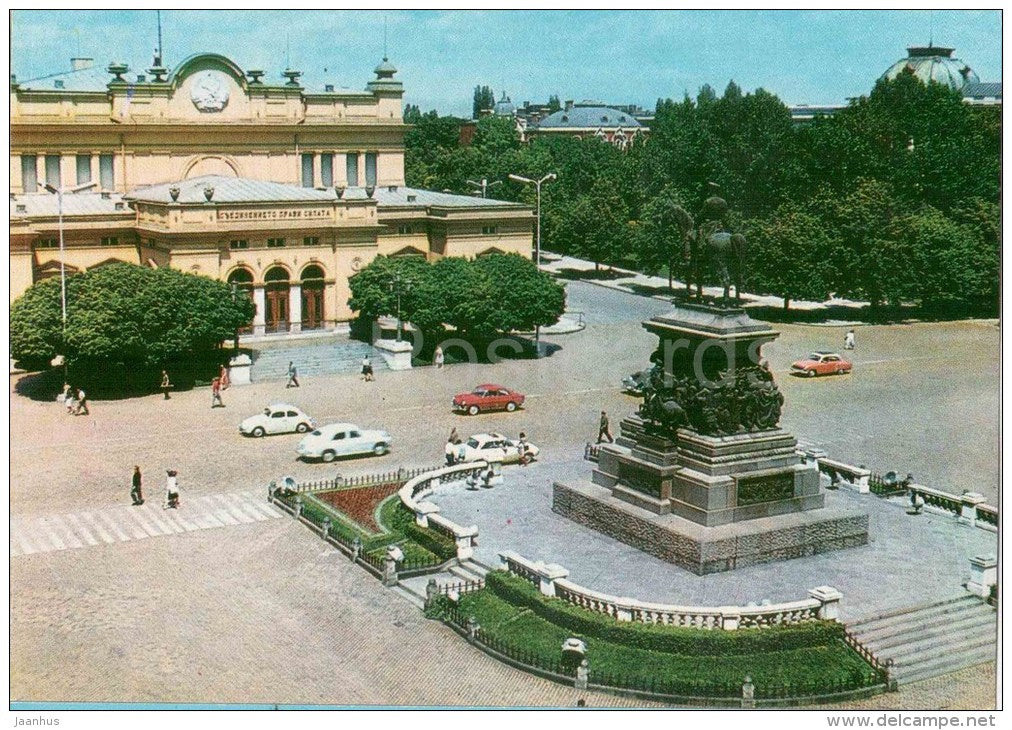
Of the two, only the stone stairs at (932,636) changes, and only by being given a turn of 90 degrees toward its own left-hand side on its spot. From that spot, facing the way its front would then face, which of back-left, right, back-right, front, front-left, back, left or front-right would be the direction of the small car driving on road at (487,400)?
left

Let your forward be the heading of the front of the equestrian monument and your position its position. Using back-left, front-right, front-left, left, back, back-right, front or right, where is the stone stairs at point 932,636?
back

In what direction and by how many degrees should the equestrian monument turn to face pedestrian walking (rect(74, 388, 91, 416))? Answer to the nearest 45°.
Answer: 0° — it already faces them

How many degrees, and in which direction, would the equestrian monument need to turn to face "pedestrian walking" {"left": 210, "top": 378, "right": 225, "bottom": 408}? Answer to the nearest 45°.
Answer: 0° — it already faces them

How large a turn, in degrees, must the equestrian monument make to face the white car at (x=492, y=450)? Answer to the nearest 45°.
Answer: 0° — it already faces it

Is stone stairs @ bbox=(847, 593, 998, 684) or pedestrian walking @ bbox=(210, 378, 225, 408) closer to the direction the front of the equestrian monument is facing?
the pedestrian walking

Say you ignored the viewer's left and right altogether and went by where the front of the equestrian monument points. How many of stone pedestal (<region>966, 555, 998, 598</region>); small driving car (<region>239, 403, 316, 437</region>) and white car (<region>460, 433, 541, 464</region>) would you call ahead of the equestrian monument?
2

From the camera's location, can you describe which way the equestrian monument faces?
facing away from the viewer and to the left of the viewer

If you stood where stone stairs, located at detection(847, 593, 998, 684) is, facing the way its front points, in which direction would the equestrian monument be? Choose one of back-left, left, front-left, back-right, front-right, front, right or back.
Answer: back

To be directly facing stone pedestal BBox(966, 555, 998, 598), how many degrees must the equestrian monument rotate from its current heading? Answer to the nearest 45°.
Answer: approximately 135° to its right

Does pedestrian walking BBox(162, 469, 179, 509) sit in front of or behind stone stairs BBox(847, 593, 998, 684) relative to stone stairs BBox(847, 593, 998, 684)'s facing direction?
behind

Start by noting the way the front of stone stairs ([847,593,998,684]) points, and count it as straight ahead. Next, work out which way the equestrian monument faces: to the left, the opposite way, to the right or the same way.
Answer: the opposite way

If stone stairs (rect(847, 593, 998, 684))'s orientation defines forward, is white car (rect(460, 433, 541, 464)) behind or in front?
behind

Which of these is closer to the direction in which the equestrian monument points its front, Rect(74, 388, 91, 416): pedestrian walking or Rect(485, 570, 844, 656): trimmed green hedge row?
the pedestrian walking

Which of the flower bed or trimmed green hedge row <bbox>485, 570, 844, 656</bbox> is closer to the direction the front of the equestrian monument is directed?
the flower bed

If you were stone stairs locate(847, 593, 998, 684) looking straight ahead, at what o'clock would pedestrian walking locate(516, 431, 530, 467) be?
The pedestrian walking is roughly at 6 o'clock from the stone stairs.
